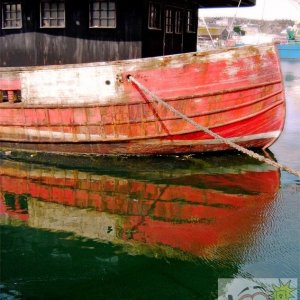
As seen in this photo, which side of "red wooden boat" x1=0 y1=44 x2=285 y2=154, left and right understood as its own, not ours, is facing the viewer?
right

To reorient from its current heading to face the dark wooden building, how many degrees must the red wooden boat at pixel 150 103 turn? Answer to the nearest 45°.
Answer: approximately 135° to its left
